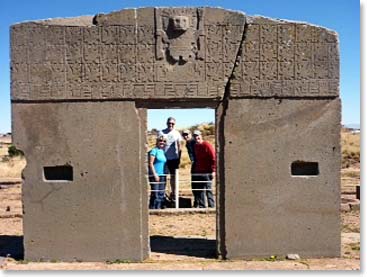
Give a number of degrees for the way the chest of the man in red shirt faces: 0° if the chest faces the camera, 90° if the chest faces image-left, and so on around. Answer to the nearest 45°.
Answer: approximately 45°

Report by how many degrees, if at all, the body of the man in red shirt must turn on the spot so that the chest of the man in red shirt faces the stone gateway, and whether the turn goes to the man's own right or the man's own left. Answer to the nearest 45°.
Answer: approximately 45° to the man's own left

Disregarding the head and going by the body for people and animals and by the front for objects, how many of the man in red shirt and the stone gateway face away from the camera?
0

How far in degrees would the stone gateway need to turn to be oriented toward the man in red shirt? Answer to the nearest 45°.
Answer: approximately 180°

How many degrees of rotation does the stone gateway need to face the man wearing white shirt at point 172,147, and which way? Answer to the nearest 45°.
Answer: approximately 180°

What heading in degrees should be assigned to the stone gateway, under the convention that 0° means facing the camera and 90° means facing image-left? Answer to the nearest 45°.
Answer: approximately 0°
